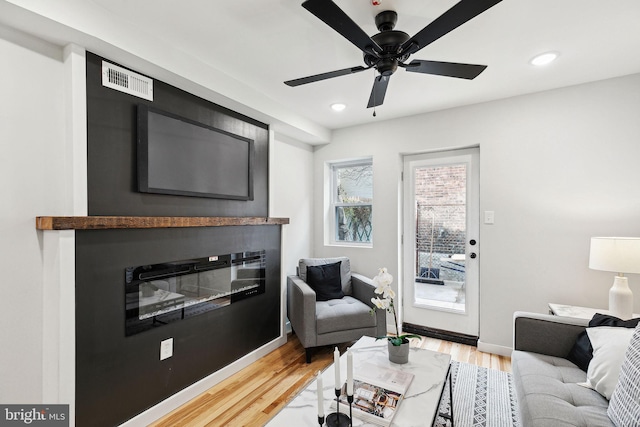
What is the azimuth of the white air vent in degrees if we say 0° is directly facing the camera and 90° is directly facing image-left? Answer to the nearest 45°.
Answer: approximately 315°

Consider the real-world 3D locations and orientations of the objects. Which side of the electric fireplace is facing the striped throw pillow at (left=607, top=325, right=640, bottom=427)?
front

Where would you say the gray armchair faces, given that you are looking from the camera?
facing the viewer and to the right of the viewer

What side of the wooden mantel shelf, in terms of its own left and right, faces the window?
left

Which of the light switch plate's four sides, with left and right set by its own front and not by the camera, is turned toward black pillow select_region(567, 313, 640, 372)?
front

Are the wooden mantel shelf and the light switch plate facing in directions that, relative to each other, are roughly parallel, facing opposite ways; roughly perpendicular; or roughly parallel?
roughly perpendicular

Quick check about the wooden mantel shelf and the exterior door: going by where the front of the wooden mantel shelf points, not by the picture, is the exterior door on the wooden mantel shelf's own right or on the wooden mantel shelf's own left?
on the wooden mantel shelf's own left

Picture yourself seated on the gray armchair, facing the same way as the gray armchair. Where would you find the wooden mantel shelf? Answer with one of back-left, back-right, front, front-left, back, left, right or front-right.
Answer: right

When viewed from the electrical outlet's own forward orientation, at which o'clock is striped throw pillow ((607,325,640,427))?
The striped throw pillow is roughly at 12 o'clock from the electrical outlet.

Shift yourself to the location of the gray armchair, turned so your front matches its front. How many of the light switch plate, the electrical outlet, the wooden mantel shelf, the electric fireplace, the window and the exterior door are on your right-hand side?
3

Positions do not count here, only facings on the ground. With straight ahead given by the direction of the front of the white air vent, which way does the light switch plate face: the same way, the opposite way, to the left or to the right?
to the right

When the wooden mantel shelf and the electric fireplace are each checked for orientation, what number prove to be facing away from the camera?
0
